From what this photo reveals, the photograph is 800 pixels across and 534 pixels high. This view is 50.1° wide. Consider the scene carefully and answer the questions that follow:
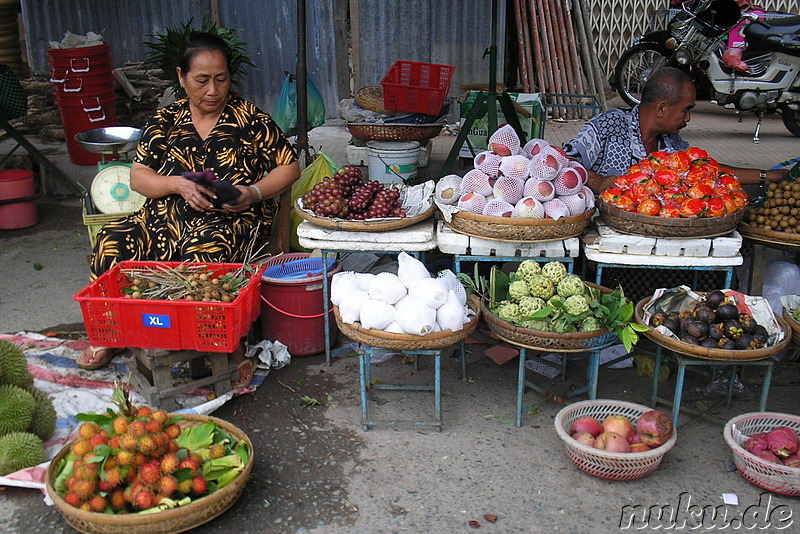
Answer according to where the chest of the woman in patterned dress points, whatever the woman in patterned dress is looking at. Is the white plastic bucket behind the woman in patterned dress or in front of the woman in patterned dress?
behind

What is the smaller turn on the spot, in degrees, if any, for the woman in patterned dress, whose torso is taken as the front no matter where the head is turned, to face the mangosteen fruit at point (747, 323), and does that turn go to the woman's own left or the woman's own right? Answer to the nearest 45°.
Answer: approximately 45° to the woman's own left

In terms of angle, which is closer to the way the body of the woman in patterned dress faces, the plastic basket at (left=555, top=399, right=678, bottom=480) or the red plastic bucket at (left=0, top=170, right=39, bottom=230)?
the plastic basket

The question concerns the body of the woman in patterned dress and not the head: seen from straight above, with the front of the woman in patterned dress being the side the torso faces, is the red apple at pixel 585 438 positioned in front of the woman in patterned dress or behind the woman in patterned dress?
in front

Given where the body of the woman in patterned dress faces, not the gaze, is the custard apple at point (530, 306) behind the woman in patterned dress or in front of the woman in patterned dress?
in front

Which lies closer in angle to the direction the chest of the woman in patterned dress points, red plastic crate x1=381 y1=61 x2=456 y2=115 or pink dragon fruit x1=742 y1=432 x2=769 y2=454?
the pink dragon fruit

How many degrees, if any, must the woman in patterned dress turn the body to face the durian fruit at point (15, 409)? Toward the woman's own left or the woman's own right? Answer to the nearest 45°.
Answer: approximately 45° to the woman's own right

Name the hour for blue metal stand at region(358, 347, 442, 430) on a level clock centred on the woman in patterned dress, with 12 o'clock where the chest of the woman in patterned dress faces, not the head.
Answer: The blue metal stand is roughly at 11 o'clock from the woman in patterned dress.

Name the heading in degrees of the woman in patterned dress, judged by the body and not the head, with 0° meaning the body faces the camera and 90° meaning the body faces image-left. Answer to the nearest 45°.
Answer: approximately 0°

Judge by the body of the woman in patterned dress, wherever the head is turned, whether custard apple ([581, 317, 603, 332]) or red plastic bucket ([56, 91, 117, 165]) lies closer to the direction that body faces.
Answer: the custard apple

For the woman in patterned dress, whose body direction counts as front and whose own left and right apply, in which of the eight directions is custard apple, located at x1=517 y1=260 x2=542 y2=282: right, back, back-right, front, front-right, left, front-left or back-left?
front-left

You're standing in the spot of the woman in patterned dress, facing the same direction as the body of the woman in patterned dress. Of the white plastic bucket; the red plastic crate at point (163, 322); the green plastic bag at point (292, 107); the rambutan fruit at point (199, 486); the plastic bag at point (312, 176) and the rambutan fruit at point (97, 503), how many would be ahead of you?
3

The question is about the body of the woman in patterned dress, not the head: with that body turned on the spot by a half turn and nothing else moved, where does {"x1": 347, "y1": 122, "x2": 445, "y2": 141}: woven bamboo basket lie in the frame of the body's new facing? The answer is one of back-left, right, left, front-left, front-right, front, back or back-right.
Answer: front-right

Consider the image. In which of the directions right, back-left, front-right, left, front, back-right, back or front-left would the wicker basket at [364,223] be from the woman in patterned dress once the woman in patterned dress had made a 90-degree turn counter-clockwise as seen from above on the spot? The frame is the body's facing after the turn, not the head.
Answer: front-right

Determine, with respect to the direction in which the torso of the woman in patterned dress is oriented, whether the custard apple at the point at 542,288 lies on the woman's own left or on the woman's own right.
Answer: on the woman's own left

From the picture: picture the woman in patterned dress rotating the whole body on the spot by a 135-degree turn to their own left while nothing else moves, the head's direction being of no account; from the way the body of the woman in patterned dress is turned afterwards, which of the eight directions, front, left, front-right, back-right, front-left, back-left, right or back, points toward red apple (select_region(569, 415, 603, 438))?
right
